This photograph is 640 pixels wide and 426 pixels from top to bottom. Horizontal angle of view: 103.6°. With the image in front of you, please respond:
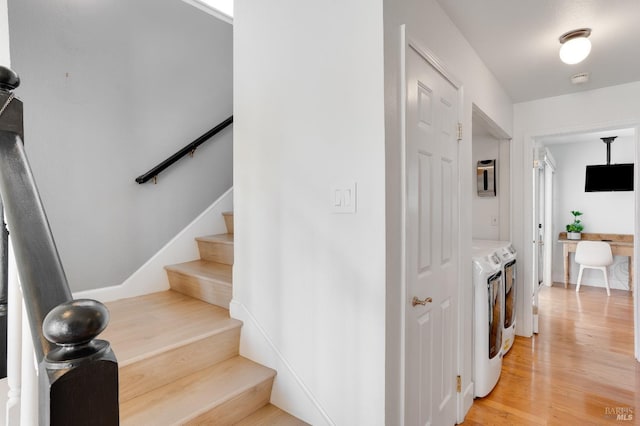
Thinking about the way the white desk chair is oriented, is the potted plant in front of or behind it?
in front

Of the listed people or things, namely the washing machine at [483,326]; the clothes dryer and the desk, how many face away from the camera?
0

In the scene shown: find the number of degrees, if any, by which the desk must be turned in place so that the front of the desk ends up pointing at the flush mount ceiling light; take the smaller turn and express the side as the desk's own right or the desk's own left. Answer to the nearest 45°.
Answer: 0° — it already faces it

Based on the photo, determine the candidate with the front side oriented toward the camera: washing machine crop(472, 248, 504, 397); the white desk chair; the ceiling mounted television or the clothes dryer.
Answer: the ceiling mounted television

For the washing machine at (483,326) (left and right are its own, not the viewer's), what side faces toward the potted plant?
left

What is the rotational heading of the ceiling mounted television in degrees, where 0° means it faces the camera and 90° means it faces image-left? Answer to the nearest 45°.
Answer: approximately 0°

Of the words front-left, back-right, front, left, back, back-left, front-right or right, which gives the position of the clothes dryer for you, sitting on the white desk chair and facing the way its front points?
back

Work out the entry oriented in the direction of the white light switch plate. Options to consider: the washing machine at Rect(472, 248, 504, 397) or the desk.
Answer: the desk

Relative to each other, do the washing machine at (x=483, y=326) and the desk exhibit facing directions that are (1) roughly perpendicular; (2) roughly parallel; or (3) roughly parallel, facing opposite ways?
roughly perpendicular

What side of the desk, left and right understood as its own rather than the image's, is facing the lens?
front

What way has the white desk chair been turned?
away from the camera
